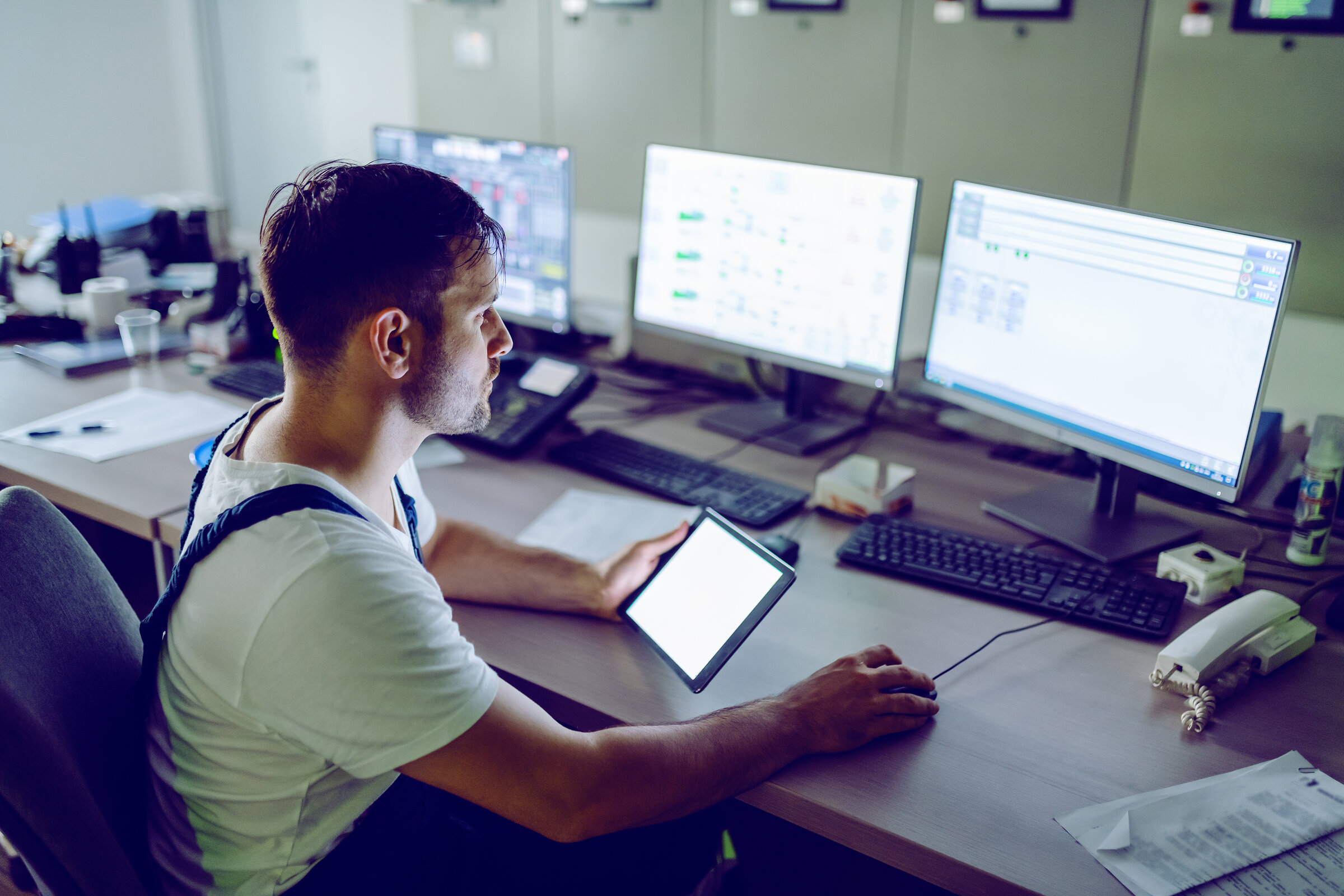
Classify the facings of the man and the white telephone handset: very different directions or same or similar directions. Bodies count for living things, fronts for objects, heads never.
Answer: very different directions

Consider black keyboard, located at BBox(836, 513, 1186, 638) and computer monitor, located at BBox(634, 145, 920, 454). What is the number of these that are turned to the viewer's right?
0

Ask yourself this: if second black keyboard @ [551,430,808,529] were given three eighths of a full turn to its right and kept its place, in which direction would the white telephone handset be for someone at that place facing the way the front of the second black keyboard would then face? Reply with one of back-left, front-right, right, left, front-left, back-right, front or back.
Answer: back-right

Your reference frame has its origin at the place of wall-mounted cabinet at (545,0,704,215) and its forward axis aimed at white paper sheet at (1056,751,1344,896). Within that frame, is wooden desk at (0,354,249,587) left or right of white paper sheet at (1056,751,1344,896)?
right

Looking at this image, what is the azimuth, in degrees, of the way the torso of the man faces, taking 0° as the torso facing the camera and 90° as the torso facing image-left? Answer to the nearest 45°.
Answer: approximately 270°

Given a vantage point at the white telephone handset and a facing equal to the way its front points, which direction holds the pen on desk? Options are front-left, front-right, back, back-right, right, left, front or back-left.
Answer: front-right

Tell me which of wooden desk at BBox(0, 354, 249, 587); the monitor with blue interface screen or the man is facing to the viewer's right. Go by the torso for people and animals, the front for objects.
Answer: the man

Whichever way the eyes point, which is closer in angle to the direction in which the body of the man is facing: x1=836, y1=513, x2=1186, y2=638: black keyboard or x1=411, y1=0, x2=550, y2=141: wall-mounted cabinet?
the black keyboard

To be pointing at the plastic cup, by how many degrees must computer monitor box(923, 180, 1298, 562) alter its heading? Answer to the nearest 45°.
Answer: approximately 45° to its right

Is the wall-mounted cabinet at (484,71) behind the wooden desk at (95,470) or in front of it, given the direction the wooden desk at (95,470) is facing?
behind
